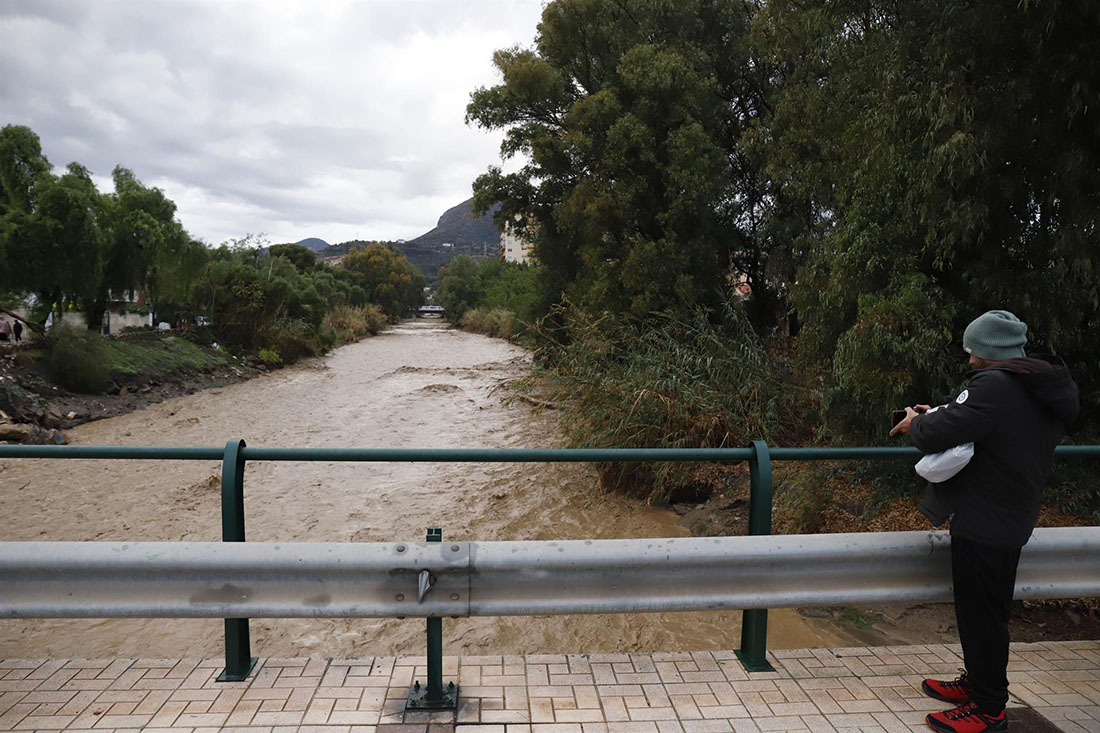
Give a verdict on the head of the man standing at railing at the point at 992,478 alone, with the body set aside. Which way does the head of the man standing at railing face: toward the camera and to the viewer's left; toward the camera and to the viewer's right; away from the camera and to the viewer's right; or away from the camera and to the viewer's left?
away from the camera and to the viewer's left

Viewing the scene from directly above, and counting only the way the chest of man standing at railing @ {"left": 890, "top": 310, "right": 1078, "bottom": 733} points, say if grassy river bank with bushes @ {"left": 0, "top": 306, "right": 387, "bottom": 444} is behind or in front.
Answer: in front

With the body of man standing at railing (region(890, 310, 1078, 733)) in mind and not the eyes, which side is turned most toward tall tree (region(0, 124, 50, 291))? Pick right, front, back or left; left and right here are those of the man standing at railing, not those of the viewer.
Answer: front

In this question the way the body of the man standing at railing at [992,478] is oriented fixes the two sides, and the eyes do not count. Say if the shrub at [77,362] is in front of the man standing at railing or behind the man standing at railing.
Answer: in front

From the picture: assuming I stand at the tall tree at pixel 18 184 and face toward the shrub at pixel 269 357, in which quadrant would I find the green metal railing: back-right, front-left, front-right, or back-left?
back-right

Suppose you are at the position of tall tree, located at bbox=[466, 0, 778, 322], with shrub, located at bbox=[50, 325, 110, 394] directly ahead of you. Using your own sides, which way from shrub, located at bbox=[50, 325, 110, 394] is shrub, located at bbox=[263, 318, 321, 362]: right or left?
right

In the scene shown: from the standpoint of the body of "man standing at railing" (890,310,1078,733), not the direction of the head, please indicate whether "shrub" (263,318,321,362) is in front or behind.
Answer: in front

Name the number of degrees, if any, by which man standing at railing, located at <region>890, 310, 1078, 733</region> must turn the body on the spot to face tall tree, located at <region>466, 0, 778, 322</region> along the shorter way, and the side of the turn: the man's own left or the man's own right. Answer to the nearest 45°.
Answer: approximately 45° to the man's own right

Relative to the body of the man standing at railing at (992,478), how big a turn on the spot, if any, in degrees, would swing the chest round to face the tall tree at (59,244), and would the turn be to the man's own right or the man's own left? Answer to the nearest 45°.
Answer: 0° — they already face it
